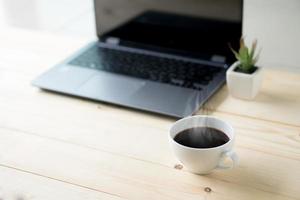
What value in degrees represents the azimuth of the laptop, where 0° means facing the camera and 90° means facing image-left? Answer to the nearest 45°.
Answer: approximately 45°
